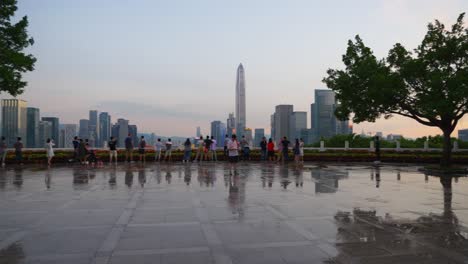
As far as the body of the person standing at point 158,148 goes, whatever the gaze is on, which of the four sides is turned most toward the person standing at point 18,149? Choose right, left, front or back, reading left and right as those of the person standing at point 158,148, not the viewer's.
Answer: left

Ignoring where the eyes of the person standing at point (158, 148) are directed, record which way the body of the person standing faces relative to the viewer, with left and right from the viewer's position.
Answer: facing away from the viewer

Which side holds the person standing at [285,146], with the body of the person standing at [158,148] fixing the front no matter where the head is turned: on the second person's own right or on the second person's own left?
on the second person's own right

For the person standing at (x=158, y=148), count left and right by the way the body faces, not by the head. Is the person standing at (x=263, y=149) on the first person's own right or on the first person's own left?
on the first person's own right

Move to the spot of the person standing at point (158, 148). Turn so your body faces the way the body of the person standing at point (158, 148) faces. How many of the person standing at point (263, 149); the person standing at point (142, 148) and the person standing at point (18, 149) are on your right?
1

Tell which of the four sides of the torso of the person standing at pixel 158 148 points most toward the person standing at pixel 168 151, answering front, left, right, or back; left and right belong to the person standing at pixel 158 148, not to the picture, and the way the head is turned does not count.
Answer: right

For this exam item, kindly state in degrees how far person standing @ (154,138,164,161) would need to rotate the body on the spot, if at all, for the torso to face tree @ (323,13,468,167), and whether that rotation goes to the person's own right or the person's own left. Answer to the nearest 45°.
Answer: approximately 135° to the person's own right
